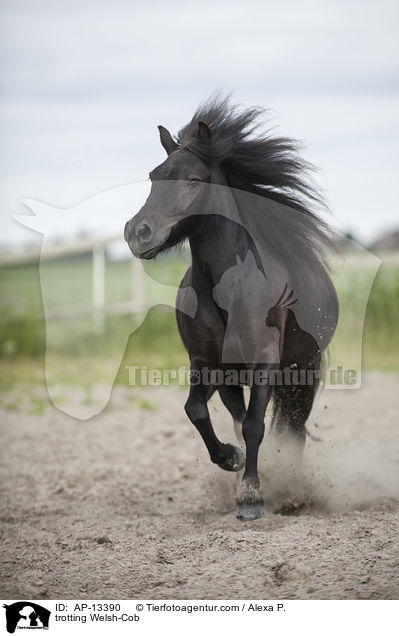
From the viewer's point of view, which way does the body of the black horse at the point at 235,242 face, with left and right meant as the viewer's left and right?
facing the viewer and to the left of the viewer
